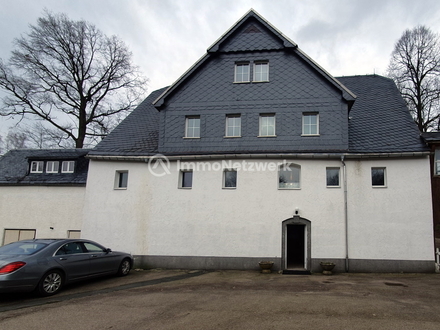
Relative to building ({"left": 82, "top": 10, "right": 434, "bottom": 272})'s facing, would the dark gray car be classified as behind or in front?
in front

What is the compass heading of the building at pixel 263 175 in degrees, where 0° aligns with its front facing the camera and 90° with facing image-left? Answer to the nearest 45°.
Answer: approximately 0°

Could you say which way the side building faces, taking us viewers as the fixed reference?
facing the viewer

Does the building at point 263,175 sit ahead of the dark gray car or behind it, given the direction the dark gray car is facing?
ahead

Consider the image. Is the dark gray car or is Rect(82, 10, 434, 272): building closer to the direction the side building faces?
the dark gray car

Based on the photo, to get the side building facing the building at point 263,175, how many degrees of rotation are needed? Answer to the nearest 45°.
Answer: approximately 45° to its left

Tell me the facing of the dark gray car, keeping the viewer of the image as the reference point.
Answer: facing away from the viewer and to the right of the viewer

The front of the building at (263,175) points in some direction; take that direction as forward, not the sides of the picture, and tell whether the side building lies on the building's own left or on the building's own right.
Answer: on the building's own right

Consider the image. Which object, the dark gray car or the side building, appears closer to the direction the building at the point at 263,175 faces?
the dark gray car

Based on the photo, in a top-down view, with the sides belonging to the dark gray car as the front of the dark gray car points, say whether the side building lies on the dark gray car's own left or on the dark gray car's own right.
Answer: on the dark gray car's own left

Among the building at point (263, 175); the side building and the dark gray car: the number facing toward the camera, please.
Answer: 2
